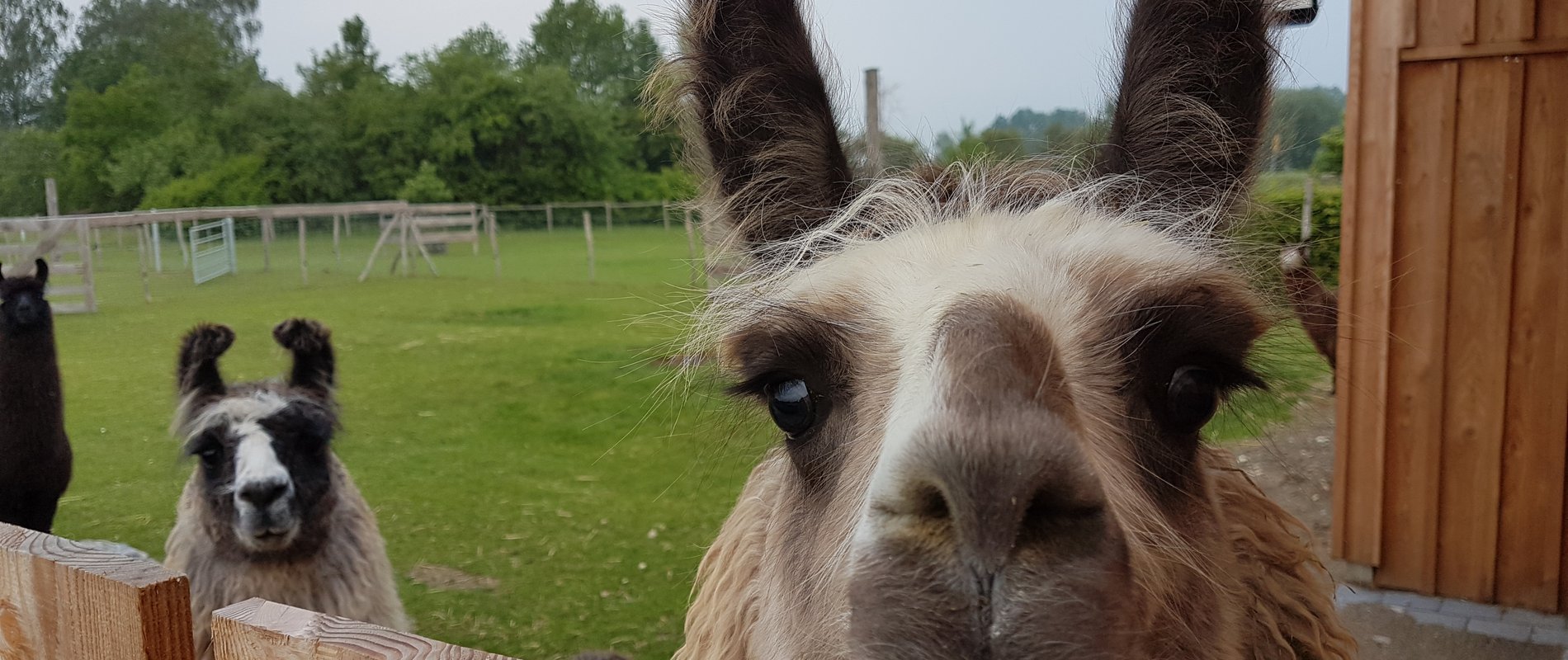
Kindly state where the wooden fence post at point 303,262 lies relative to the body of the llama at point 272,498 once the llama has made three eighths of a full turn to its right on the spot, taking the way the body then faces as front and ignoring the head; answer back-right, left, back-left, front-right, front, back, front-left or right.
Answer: front-right

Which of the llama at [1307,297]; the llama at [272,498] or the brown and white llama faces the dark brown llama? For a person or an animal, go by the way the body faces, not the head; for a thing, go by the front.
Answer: the llama at [1307,297]

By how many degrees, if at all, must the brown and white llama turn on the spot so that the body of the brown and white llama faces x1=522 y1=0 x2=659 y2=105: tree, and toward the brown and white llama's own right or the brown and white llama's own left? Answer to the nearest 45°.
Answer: approximately 135° to the brown and white llama's own right

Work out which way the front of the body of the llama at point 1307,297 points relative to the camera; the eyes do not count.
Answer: to the viewer's left

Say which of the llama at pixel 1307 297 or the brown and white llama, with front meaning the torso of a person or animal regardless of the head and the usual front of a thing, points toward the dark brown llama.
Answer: the llama

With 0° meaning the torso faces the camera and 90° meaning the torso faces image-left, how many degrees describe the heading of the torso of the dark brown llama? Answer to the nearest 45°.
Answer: approximately 0°
